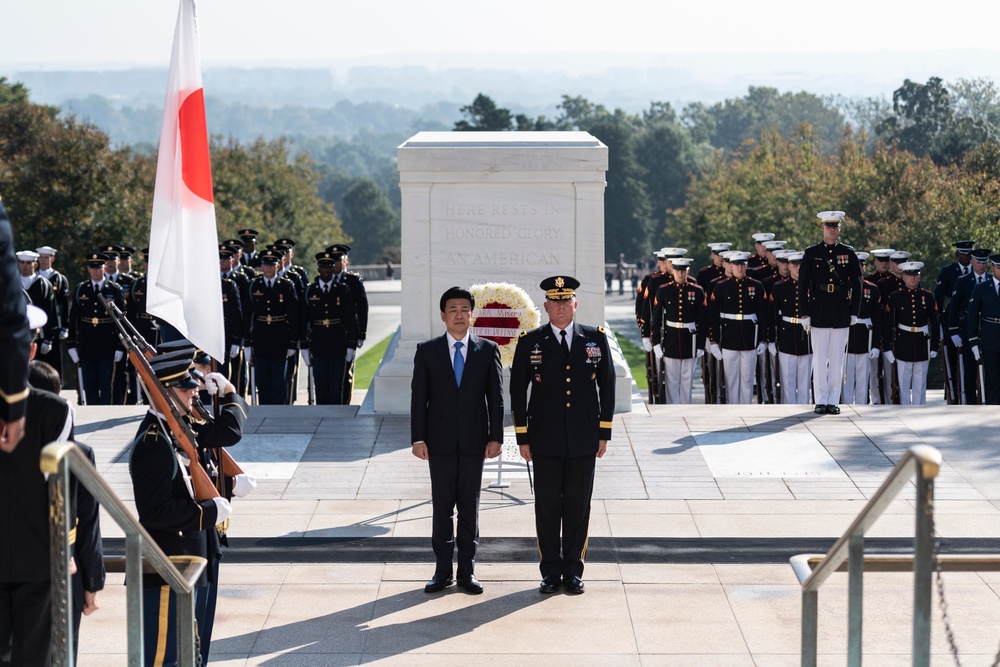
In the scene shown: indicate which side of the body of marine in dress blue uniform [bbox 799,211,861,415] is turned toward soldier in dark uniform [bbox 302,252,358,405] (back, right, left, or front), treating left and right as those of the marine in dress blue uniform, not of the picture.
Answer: right

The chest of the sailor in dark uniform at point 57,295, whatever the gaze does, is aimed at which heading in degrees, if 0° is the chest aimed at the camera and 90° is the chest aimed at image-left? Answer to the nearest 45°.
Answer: approximately 0°

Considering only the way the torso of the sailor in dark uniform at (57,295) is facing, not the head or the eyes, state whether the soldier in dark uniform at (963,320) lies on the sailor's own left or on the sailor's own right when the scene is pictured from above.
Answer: on the sailor's own left

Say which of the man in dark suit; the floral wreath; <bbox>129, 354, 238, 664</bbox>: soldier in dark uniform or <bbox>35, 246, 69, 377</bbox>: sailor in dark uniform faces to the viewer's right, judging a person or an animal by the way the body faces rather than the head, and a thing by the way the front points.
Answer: <bbox>129, 354, 238, 664</bbox>: soldier in dark uniform

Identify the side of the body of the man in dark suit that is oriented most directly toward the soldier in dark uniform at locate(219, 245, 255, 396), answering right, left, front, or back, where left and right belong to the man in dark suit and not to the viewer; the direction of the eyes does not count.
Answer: back

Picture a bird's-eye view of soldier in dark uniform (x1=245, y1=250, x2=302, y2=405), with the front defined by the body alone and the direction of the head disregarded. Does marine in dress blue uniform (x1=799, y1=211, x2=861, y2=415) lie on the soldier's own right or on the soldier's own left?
on the soldier's own left

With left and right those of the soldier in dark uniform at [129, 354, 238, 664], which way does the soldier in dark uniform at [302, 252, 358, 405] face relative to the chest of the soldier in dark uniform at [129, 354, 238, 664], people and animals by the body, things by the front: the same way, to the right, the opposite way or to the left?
to the right

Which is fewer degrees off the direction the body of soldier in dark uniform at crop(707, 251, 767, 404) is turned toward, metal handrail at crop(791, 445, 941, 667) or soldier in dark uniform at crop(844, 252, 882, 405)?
the metal handrail

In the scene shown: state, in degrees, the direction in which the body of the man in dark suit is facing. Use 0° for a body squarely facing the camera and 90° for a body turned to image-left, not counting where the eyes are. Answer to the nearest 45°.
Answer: approximately 0°
